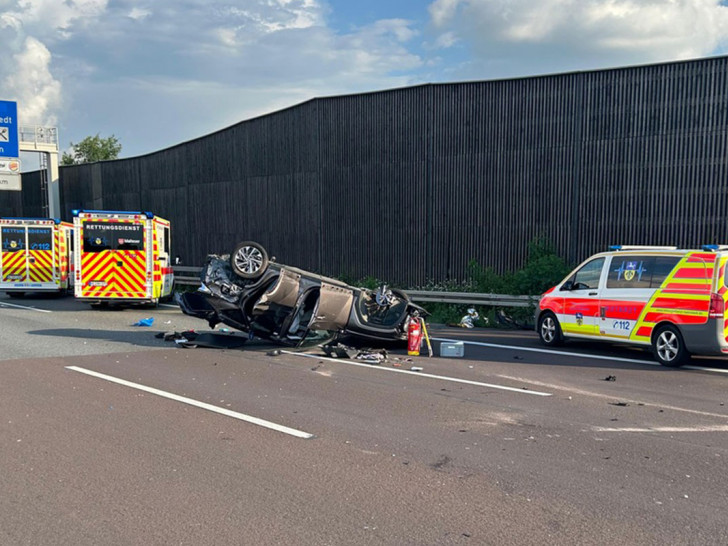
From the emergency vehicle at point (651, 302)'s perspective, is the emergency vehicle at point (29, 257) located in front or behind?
in front

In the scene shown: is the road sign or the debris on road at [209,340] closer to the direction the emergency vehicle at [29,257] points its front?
the road sign

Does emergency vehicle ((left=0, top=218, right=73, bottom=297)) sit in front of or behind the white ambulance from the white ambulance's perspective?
in front

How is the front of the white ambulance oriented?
away from the camera

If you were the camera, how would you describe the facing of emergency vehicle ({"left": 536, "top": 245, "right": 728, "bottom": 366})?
facing away from the viewer and to the left of the viewer

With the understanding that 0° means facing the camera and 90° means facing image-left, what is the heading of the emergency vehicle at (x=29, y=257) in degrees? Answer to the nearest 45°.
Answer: approximately 180°

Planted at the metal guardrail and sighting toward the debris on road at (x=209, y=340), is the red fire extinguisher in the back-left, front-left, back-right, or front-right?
front-left

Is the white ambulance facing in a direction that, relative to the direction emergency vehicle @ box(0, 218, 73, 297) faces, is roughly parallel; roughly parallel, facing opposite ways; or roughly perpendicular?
roughly parallel

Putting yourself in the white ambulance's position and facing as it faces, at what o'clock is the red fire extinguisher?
The red fire extinguisher is roughly at 5 o'clock from the white ambulance.

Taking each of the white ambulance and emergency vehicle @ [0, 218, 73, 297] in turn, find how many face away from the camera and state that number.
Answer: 2
